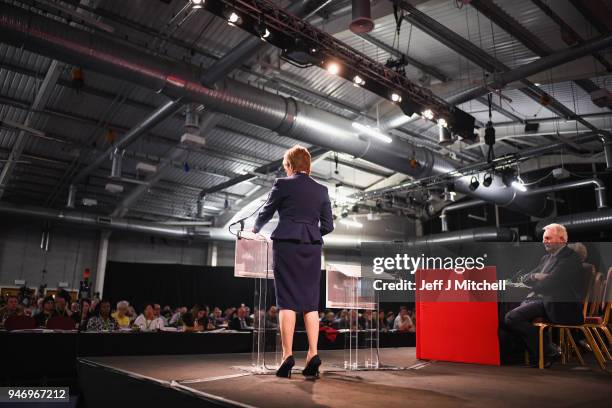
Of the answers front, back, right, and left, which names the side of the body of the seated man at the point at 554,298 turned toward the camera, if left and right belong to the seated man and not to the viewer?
left

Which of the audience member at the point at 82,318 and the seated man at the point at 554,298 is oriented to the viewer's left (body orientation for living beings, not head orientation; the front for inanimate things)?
the seated man

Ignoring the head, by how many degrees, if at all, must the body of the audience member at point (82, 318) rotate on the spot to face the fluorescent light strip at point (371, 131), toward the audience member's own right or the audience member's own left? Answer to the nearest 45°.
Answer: approximately 45° to the audience member's own left

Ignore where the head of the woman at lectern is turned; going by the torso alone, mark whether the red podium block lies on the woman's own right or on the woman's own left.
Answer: on the woman's own right

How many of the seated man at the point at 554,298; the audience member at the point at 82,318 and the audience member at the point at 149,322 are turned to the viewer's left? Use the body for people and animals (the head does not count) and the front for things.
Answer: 1

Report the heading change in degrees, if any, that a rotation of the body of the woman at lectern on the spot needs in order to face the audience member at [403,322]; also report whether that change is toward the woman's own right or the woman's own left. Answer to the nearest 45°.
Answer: approximately 45° to the woman's own right

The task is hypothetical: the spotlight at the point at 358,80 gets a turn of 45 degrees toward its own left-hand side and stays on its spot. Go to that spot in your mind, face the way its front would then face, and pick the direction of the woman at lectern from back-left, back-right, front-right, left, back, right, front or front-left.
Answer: front

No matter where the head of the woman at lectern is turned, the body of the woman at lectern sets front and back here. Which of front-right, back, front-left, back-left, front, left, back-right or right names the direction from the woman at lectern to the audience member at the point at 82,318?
front

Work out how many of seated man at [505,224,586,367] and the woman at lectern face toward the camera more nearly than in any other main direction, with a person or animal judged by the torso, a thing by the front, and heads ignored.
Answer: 0

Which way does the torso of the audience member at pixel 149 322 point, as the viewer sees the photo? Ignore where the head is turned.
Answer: toward the camera

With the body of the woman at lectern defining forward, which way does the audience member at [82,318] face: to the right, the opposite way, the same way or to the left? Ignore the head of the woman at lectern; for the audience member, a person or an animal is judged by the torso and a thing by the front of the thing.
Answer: the opposite way

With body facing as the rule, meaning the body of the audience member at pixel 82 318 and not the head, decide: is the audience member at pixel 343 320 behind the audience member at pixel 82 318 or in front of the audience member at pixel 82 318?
in front
